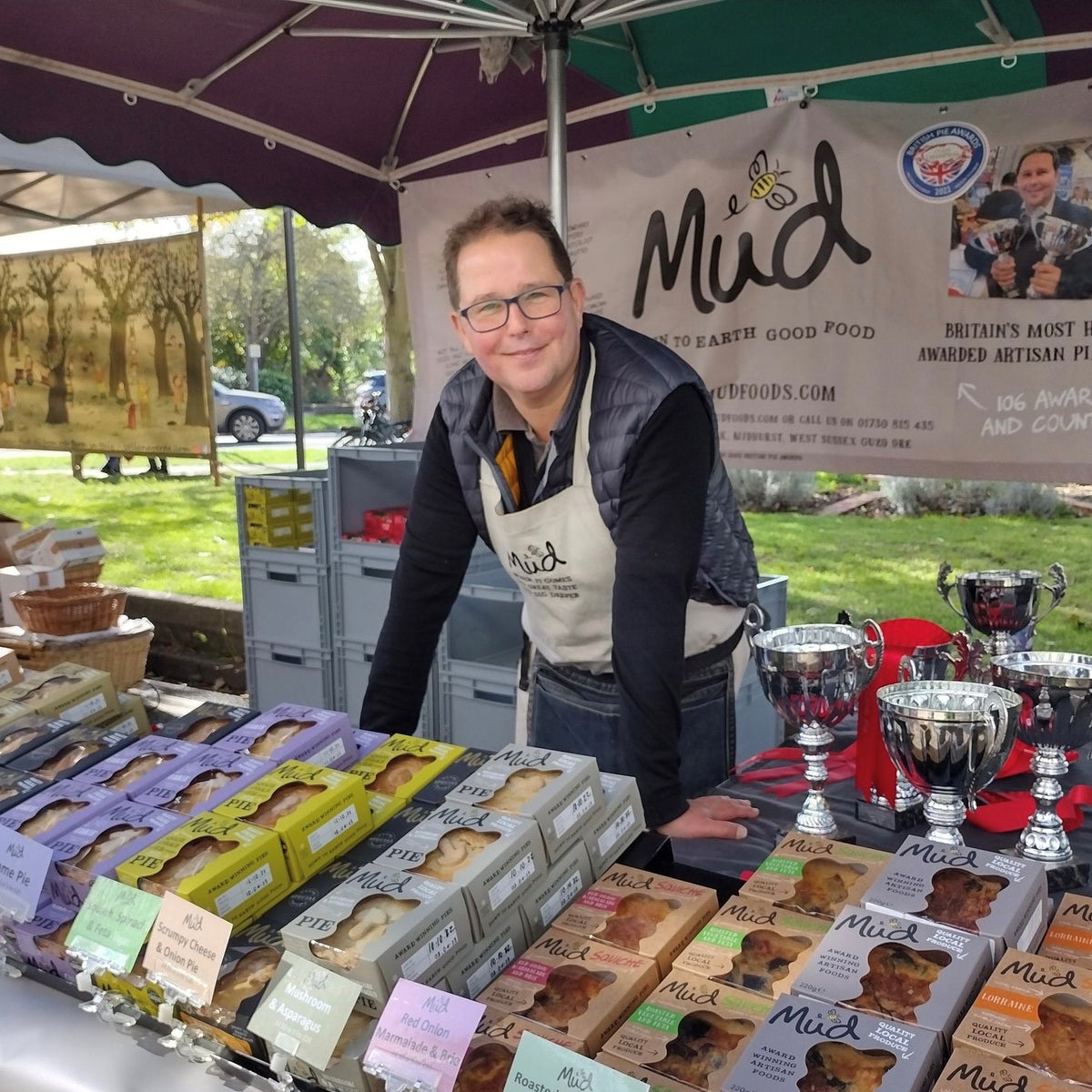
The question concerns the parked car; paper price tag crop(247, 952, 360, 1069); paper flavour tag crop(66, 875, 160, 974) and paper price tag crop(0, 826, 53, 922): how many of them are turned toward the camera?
3

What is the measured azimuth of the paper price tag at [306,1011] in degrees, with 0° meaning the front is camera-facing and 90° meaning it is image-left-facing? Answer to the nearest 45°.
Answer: approximately 0°

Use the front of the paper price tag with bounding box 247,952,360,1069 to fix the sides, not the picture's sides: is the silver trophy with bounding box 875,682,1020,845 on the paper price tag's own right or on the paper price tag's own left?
on the paper price tag's own left

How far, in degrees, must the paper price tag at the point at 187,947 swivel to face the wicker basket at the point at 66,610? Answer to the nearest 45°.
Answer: approximately 180°

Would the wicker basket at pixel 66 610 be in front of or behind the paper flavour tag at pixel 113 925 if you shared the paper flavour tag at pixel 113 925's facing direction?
behind

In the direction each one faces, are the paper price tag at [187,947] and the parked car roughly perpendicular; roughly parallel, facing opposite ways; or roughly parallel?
roughly perpendicular

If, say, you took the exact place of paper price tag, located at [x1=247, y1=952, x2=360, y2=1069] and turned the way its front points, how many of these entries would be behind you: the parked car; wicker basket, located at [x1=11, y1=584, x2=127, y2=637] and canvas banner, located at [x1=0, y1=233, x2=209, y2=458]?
3

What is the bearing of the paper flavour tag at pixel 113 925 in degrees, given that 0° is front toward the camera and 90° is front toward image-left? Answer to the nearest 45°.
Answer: approximately 0°
